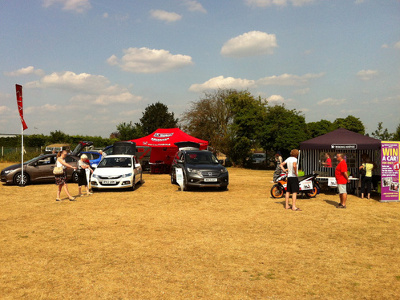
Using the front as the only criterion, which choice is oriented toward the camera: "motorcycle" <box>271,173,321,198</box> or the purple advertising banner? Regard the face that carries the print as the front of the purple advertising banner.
the purple advertising banner

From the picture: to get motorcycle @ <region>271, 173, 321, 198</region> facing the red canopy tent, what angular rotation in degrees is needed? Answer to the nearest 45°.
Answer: approximately 45° to its right

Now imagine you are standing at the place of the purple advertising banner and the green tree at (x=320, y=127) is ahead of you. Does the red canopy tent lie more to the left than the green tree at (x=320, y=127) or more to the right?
left

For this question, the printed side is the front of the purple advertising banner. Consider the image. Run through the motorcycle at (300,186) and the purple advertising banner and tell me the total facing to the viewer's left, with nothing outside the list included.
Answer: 1

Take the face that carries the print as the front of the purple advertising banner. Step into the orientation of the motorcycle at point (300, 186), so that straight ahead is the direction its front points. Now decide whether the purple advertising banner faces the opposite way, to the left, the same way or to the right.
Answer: to the left

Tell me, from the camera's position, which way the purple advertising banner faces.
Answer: facing the viewer

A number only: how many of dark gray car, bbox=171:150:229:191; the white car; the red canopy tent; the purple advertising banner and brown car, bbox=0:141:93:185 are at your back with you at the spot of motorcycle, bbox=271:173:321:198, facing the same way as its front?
1

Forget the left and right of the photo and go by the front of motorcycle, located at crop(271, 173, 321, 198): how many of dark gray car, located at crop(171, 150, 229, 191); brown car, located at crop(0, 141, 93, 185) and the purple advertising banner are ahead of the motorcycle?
2

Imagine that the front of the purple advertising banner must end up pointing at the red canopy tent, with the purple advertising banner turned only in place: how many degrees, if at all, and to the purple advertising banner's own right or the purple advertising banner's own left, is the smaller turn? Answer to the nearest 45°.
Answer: approximately 135° to the purple advertising banner's own right

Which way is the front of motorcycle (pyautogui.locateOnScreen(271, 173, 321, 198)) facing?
to the viewer's left

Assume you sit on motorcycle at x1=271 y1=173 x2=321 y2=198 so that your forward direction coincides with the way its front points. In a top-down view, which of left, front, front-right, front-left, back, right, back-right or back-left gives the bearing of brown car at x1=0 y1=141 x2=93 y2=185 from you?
front

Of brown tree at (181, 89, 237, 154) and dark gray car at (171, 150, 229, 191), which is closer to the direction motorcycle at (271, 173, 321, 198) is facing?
the dark gray car

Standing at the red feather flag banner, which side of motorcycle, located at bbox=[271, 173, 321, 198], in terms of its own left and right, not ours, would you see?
front

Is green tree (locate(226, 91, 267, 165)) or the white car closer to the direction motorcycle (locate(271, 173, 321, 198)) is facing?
the white car

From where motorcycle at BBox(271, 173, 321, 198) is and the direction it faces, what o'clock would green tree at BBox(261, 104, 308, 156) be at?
The green tree is roughly at 3 o'clock from the motorcycle.

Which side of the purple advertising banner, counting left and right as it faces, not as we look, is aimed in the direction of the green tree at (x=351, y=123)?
back

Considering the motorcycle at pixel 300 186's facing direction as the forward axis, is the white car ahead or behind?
ahead

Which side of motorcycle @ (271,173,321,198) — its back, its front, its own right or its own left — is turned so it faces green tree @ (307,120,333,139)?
right
